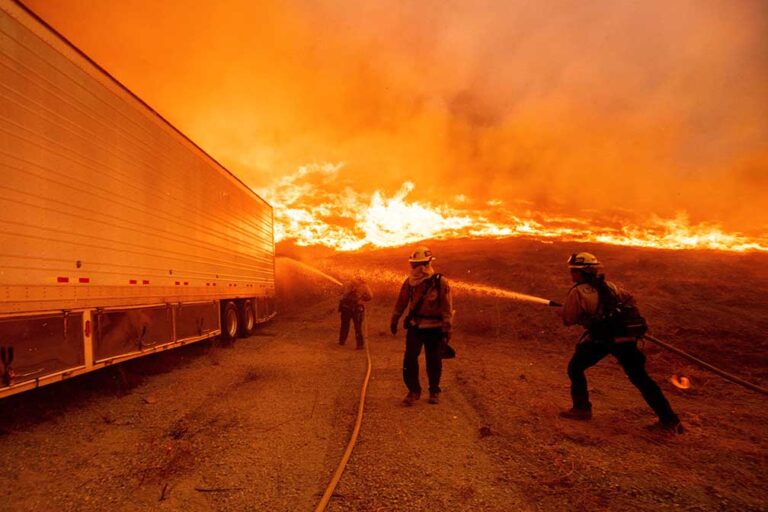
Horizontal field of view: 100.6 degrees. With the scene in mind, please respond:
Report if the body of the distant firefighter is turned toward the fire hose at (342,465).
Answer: no

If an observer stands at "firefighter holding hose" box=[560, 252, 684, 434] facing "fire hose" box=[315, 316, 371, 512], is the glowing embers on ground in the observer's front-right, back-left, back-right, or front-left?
back-right

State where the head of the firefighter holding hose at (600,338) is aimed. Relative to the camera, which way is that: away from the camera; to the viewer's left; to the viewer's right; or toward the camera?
to the viewer's left

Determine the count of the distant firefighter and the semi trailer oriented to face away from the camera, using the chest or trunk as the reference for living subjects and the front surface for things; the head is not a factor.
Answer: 1

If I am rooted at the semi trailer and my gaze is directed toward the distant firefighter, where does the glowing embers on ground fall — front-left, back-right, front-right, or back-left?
front-right

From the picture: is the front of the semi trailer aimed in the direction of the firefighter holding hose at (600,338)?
no

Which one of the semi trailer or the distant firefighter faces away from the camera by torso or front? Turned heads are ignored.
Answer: the distant firefighter

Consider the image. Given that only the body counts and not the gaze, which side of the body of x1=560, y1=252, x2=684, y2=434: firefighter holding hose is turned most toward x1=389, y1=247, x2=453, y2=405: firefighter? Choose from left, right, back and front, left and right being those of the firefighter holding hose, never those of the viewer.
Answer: front

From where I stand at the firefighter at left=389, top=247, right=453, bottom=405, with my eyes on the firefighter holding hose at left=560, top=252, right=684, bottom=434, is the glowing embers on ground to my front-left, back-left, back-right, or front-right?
front-left

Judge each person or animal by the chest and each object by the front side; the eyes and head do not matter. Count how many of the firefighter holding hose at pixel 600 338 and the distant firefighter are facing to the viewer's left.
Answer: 1

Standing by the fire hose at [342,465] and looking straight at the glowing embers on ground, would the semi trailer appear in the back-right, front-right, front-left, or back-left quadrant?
back-left

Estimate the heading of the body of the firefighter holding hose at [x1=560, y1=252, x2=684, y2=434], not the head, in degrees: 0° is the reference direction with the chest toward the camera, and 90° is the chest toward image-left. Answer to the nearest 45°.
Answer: approximately 90°

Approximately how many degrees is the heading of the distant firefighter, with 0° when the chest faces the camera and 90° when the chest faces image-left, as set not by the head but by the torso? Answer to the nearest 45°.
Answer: approximately 180°

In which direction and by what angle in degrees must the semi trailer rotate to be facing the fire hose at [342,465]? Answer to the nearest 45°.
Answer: approximately 90° to its left

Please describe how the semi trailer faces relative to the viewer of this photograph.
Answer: facing the viewer and to the left of the viewer

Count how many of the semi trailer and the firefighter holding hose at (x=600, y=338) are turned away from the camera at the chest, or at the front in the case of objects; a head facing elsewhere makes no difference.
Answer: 0
